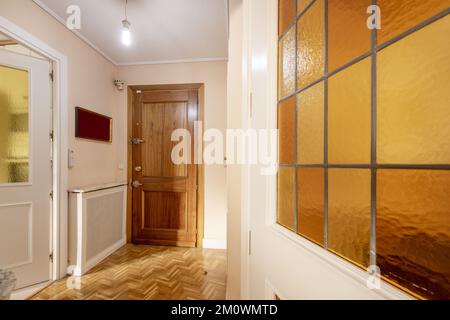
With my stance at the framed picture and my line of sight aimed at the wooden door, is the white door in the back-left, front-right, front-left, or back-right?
back-right

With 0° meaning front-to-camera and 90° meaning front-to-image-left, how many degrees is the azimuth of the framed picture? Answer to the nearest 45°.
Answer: approximately 315°

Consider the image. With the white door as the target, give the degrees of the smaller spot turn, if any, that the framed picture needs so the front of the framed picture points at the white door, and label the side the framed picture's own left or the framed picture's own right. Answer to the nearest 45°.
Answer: approximately 90° to the framed picture's own right
